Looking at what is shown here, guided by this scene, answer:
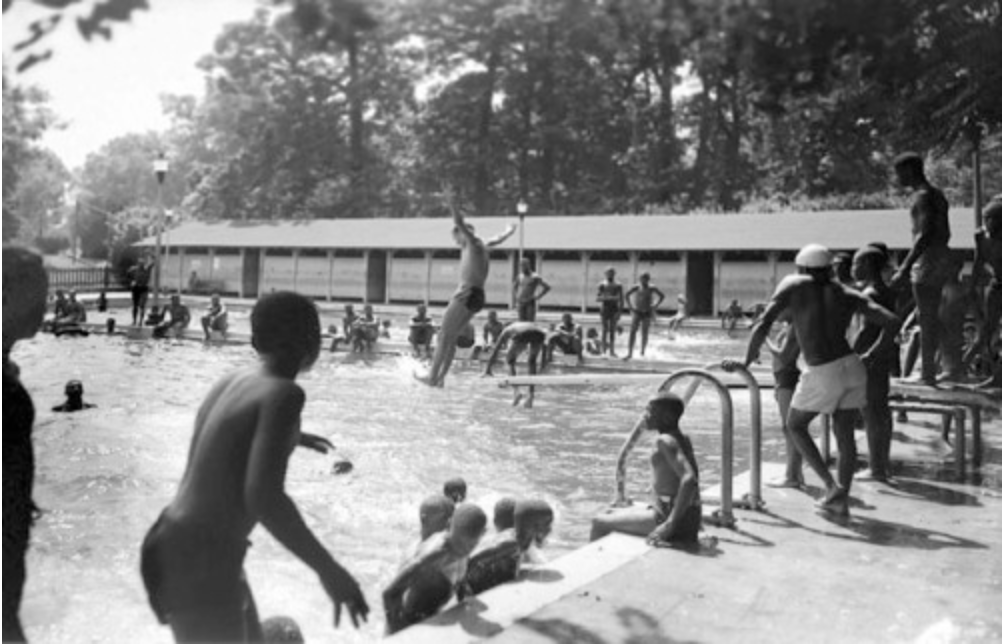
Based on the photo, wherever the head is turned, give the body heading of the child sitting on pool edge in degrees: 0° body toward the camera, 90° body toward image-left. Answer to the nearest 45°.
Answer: approximately 90°

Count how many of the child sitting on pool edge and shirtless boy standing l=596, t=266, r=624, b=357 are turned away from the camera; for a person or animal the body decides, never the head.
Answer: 0

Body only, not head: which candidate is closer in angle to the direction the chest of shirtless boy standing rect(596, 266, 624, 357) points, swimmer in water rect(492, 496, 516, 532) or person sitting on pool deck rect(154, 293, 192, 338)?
the swimmer in water

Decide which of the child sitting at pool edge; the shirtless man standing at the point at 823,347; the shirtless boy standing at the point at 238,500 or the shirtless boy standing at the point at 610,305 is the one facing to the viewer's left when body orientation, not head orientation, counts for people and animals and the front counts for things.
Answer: the child sitting at pool edge

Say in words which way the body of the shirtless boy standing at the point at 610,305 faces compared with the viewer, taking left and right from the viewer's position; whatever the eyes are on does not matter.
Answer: facing the viewer

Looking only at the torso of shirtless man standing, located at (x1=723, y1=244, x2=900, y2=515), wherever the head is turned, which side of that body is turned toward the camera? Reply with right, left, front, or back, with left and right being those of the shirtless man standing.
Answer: back

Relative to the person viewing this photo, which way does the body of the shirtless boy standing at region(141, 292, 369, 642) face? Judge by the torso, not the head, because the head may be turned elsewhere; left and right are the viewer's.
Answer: facing away from the viewer and to the right of the viewer

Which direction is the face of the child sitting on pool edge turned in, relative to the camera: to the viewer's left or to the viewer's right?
to the viewer's left

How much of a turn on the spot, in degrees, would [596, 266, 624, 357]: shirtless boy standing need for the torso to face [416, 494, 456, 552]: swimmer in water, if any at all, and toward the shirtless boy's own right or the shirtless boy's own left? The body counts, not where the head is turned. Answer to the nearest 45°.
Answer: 0° — they already face them

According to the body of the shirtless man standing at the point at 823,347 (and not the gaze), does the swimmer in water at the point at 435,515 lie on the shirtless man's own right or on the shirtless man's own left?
on the shirtless man's own left

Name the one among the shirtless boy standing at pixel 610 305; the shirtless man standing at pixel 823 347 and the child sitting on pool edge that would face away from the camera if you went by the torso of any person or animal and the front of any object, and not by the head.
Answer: the shirtless man standing

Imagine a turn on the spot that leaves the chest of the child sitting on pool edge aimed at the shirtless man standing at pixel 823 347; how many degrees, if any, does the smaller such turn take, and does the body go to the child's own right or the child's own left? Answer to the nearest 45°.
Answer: approximately 135° to the child's own right

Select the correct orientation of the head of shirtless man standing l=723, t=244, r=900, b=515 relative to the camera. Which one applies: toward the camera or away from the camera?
away from the camera
